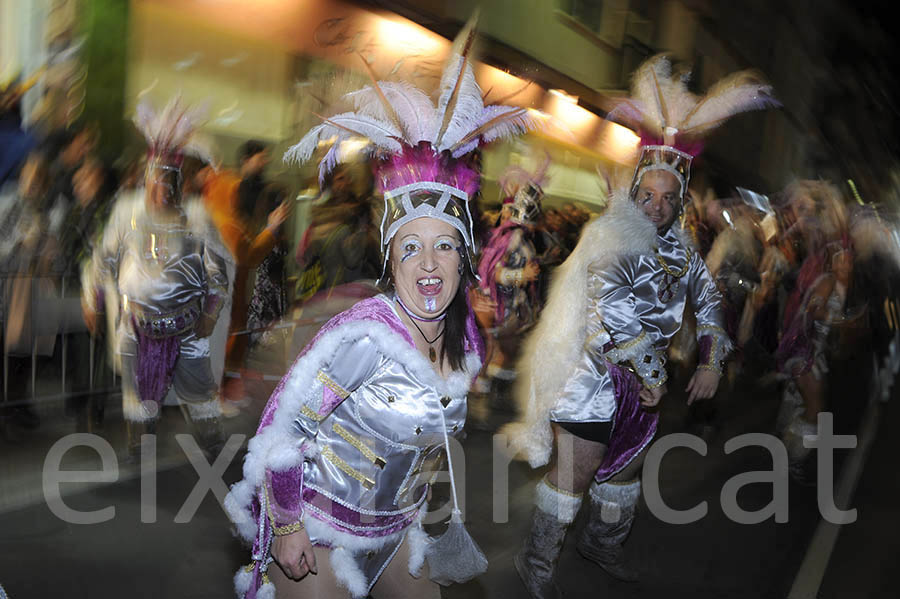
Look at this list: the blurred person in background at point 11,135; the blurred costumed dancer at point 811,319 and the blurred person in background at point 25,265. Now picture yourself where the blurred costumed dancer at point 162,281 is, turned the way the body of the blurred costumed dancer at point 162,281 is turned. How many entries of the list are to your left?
1

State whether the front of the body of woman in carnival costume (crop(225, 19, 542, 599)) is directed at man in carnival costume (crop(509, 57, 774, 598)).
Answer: no

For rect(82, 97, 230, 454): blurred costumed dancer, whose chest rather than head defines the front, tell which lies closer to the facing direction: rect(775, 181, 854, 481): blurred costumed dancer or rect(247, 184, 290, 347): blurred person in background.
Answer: the blurred costumed dancer

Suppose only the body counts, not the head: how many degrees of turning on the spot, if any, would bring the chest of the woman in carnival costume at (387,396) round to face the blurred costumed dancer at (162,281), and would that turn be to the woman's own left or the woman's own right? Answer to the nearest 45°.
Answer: approximately 180°

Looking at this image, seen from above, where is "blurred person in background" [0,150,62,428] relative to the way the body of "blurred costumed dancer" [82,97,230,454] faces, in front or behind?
behind

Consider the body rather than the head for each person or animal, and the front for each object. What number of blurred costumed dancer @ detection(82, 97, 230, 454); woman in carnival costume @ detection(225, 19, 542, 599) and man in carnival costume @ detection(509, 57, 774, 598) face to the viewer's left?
0

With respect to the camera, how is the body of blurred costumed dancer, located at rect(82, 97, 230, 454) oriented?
toward the camera

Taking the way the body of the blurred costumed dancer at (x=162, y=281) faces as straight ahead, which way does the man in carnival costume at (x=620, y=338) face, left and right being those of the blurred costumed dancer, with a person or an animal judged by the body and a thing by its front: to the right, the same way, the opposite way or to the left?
the same way

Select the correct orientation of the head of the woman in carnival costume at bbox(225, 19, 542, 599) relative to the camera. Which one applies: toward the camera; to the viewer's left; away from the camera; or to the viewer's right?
toward the camera

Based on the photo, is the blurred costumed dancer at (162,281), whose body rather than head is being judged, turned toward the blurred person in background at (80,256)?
no

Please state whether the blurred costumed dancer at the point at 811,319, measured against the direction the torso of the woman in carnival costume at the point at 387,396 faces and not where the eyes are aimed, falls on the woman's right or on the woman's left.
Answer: on the woman's left

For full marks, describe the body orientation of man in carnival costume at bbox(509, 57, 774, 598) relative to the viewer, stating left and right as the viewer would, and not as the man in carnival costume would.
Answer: facing the viewer and to the right of the viewer

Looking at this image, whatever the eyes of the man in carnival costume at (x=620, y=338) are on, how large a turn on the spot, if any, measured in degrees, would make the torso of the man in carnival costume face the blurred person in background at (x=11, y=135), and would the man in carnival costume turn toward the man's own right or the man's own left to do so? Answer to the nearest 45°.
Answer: approximately 135° to the man's own right

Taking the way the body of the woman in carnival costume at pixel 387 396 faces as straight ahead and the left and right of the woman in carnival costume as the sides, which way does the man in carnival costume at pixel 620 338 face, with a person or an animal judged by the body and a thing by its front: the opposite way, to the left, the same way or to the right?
the same way

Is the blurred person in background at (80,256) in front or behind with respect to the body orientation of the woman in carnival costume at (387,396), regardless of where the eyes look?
behind

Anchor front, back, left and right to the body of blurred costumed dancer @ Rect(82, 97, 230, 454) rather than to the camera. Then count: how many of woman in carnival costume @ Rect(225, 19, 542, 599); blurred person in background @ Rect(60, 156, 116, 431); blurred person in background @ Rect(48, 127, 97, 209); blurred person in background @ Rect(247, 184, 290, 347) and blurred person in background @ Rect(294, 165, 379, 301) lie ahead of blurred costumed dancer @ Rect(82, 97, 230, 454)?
1
